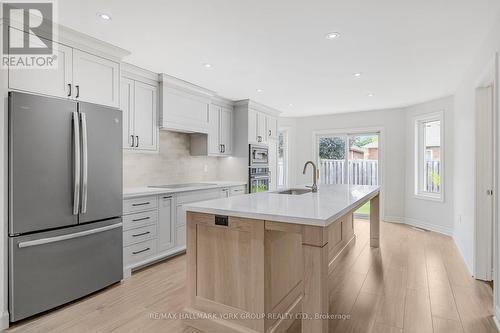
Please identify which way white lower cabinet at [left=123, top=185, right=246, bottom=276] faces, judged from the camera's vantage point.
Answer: facing the viewer and to the right of the viewer

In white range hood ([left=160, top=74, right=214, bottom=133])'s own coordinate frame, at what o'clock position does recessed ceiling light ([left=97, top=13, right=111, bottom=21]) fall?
The recessed ceiling light is roughly at 2 o'clock from the white range hood.

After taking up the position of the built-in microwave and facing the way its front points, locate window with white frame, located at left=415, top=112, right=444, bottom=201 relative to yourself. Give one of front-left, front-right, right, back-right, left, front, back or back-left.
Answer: front-left

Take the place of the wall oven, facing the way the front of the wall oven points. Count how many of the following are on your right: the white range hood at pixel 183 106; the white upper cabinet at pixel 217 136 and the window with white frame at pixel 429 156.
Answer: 2

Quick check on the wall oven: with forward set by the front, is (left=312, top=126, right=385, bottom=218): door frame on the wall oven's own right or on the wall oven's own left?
on the wall oven's own left

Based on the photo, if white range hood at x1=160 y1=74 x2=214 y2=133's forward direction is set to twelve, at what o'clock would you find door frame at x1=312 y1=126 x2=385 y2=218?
The door frame is roughly at 10 o'clock from the white range hood.

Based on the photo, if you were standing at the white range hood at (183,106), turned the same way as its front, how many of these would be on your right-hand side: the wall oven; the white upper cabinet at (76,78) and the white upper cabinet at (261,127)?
1

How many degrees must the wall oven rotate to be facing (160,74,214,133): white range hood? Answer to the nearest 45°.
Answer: approximately 90° to its right

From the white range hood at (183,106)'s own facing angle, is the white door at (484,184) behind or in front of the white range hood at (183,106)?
in front

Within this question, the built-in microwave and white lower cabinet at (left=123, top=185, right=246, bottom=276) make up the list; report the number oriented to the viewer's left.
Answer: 0

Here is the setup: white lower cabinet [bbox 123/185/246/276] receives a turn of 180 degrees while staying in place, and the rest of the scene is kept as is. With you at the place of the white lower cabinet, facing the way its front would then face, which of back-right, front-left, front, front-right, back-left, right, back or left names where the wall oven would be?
right

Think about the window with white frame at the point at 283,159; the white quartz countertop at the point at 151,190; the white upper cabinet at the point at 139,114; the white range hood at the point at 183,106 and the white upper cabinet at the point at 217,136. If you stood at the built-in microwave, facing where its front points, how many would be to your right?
4

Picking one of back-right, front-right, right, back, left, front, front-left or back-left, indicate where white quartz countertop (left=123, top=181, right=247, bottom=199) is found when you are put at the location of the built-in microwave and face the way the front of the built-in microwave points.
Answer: right

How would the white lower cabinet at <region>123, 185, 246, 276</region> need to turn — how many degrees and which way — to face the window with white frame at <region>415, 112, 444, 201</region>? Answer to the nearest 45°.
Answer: approximately 45° to its left

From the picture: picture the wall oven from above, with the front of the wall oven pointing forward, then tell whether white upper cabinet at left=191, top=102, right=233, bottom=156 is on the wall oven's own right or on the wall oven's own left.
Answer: on the wall oven's own right

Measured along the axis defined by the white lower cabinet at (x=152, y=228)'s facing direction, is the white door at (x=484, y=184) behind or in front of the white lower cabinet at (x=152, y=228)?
in front

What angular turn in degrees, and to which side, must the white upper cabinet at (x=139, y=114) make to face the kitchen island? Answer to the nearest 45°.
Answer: approximately 45° to its right
